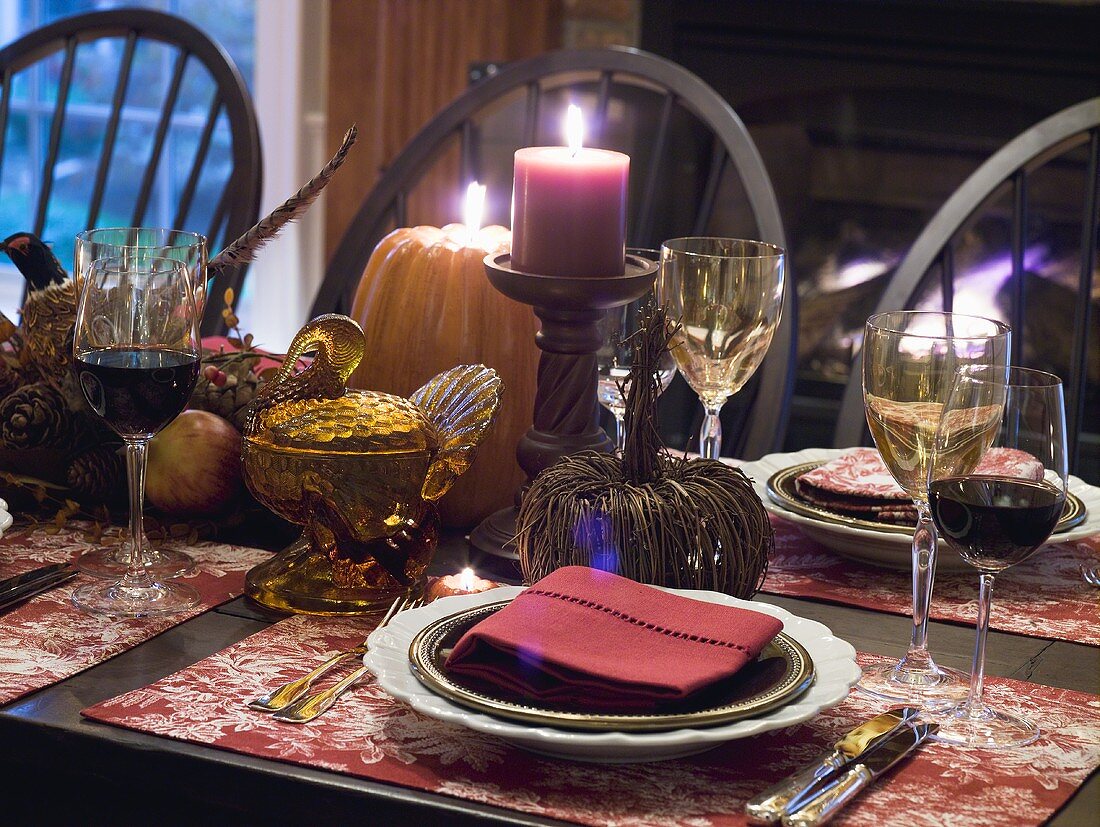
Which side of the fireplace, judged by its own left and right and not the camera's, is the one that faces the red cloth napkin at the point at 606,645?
front

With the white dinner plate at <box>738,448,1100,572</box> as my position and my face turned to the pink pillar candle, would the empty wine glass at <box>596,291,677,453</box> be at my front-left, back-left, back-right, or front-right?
front-right

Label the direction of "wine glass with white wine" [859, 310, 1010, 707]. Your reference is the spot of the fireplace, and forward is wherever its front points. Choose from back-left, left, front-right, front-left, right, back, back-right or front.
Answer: front

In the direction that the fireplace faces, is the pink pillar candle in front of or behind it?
in front

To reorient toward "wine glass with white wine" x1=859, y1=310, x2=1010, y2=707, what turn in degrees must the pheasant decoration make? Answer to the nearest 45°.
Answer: approximately 135° to its left

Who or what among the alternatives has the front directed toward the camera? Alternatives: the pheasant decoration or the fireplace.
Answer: the fireplace

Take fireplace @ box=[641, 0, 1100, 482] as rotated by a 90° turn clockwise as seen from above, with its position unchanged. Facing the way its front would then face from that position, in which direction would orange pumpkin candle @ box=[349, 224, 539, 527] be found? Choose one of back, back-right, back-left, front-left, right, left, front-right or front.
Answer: left

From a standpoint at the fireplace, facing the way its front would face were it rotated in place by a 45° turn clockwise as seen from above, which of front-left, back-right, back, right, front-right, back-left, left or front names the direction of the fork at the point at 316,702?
front-left

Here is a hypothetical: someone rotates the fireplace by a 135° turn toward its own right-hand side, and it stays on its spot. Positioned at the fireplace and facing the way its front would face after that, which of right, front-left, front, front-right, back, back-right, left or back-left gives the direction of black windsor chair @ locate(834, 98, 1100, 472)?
back-left

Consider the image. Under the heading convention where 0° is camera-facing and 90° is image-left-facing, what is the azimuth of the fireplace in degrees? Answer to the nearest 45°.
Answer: approximately 0°

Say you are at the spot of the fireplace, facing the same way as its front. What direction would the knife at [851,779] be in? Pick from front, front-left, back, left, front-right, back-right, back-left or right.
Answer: front

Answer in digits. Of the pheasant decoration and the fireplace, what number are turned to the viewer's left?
1

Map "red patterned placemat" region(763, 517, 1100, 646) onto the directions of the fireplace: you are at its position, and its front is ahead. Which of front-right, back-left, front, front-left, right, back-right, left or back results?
front

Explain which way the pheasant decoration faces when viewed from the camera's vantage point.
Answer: facing to the left of the viewer

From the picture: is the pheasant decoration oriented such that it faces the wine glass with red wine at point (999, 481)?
no

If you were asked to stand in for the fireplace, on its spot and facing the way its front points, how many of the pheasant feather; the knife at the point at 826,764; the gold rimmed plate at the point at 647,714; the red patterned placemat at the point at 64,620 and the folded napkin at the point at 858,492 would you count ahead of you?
5
